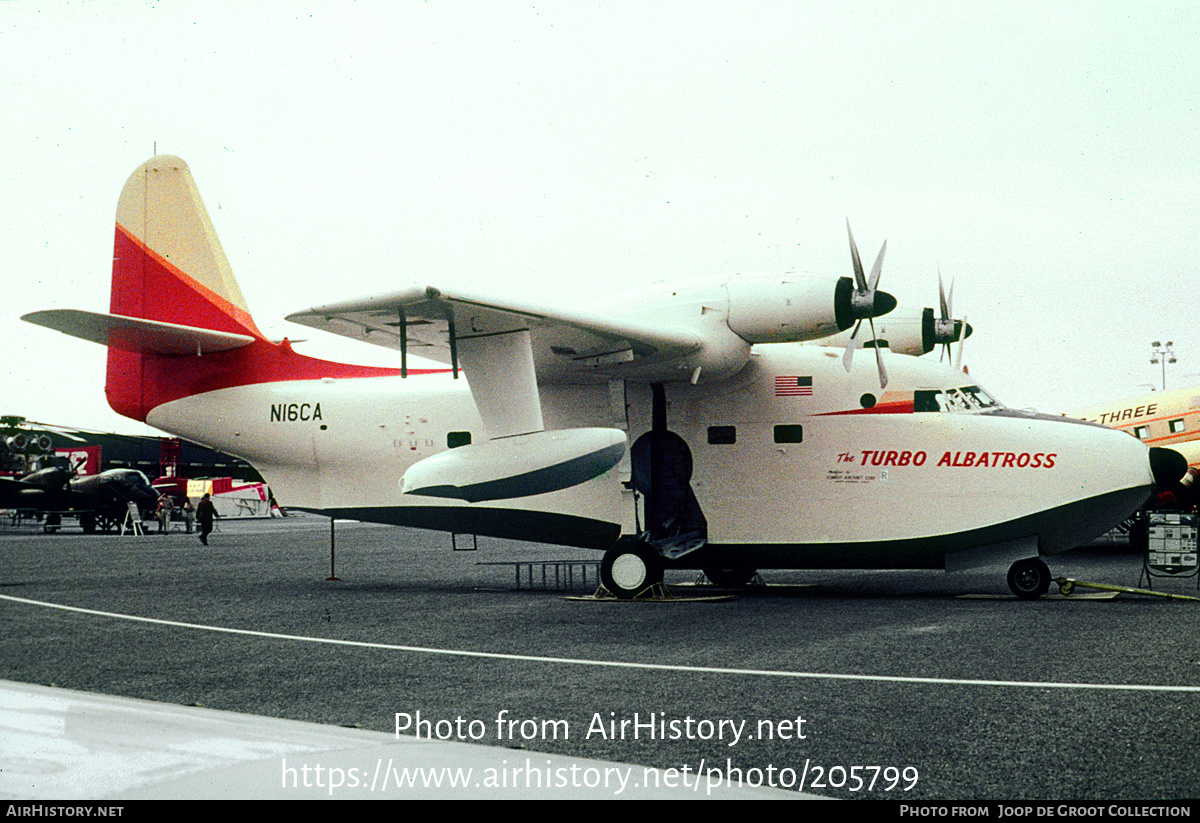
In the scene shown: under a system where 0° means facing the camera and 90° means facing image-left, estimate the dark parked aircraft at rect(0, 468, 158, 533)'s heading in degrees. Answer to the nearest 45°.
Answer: approximately 270°
